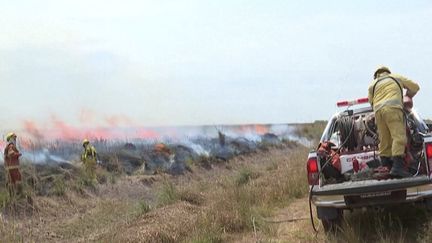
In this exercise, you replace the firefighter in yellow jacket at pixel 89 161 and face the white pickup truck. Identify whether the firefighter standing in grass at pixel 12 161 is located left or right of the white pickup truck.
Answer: right

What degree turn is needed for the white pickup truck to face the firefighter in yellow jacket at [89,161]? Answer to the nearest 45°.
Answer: approximately 45° to its left

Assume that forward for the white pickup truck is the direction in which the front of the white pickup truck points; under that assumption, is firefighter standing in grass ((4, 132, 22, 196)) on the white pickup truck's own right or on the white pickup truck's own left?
on the white pickup truck's own left

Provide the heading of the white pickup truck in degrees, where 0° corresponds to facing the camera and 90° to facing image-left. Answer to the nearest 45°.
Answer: approximately 180°
